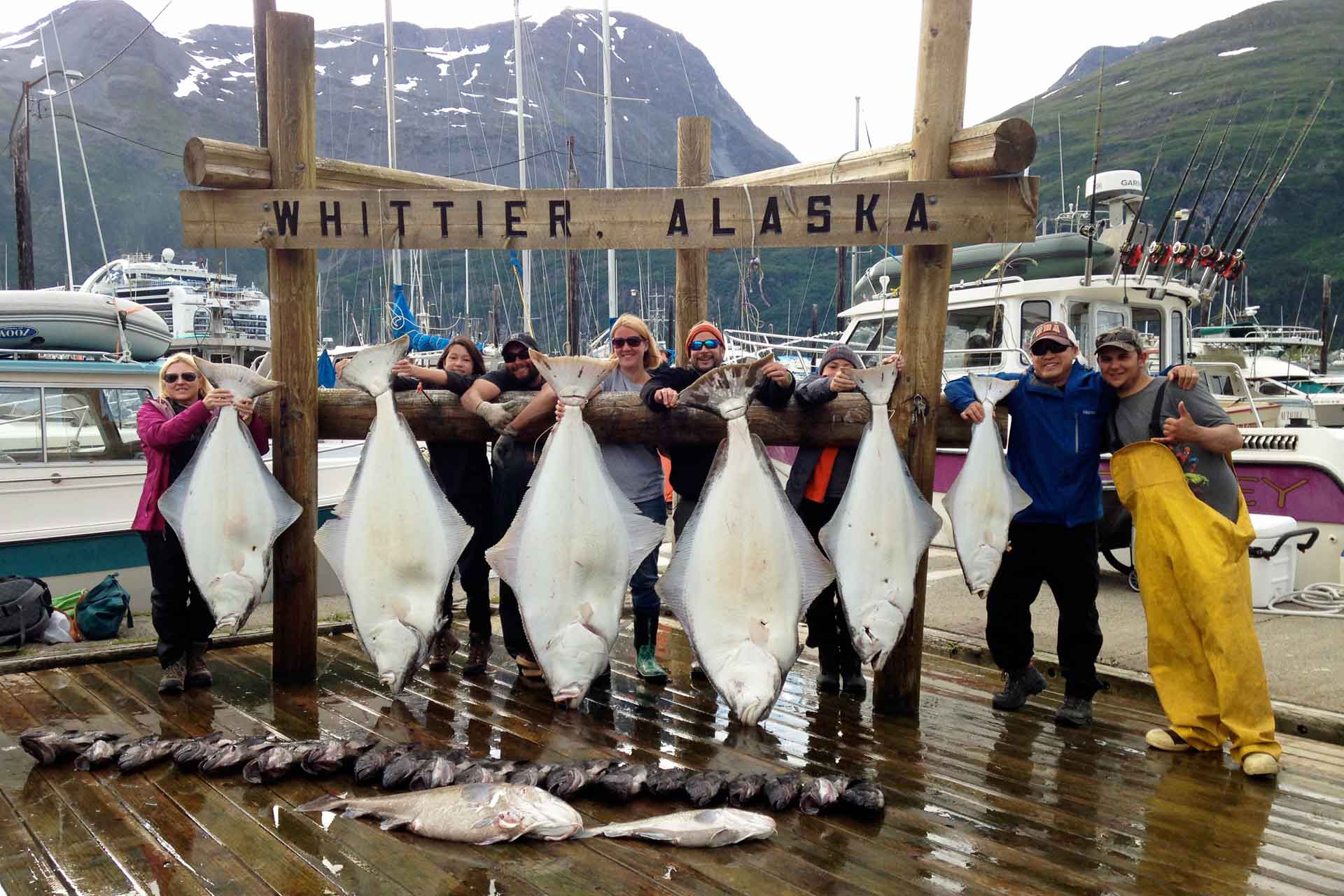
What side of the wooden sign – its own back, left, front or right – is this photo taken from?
front

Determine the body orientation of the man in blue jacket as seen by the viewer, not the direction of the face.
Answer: toward the camera

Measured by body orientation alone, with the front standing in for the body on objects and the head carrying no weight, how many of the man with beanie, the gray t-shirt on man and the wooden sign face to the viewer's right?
0

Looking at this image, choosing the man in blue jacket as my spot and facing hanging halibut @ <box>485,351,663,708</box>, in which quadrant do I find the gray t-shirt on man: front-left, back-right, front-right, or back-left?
back-left

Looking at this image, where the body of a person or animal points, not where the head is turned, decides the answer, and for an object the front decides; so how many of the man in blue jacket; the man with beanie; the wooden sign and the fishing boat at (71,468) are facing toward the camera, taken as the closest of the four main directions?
3

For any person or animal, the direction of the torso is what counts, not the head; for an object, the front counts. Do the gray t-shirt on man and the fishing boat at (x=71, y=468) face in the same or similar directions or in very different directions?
very different directions

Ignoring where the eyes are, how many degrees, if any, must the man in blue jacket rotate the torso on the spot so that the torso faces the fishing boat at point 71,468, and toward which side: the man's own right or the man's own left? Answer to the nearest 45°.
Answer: approximately 90° to the man's own right

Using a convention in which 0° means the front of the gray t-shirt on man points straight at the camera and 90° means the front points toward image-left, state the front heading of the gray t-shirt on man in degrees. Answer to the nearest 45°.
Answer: approximately 45°

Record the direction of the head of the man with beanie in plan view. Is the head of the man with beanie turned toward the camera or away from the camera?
toward the camera

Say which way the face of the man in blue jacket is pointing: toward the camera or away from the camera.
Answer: toward the camera
